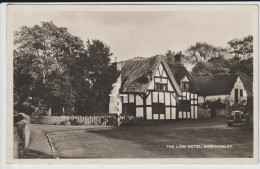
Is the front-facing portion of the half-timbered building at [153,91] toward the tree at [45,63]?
no

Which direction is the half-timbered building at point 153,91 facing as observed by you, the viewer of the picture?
facing the viewer and to the right of the viewer

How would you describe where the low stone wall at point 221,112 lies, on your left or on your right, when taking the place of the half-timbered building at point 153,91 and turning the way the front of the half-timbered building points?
on your left

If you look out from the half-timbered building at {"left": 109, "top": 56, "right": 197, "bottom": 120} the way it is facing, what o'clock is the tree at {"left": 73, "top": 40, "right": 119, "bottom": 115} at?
The tree is roughly at 4 o'clock from the half-timbered building.

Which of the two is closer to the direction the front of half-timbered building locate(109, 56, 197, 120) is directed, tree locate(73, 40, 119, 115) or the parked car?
the parked car

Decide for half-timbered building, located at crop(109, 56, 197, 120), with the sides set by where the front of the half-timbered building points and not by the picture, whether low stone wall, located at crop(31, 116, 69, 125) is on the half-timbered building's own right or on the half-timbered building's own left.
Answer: on the half-timbered building's own right

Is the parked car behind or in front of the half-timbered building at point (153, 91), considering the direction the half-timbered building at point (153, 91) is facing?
in front

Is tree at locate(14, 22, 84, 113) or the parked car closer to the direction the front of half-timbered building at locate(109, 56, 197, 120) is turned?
the parked car

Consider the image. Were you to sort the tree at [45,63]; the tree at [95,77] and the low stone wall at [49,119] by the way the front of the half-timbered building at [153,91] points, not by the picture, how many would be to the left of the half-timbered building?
0
